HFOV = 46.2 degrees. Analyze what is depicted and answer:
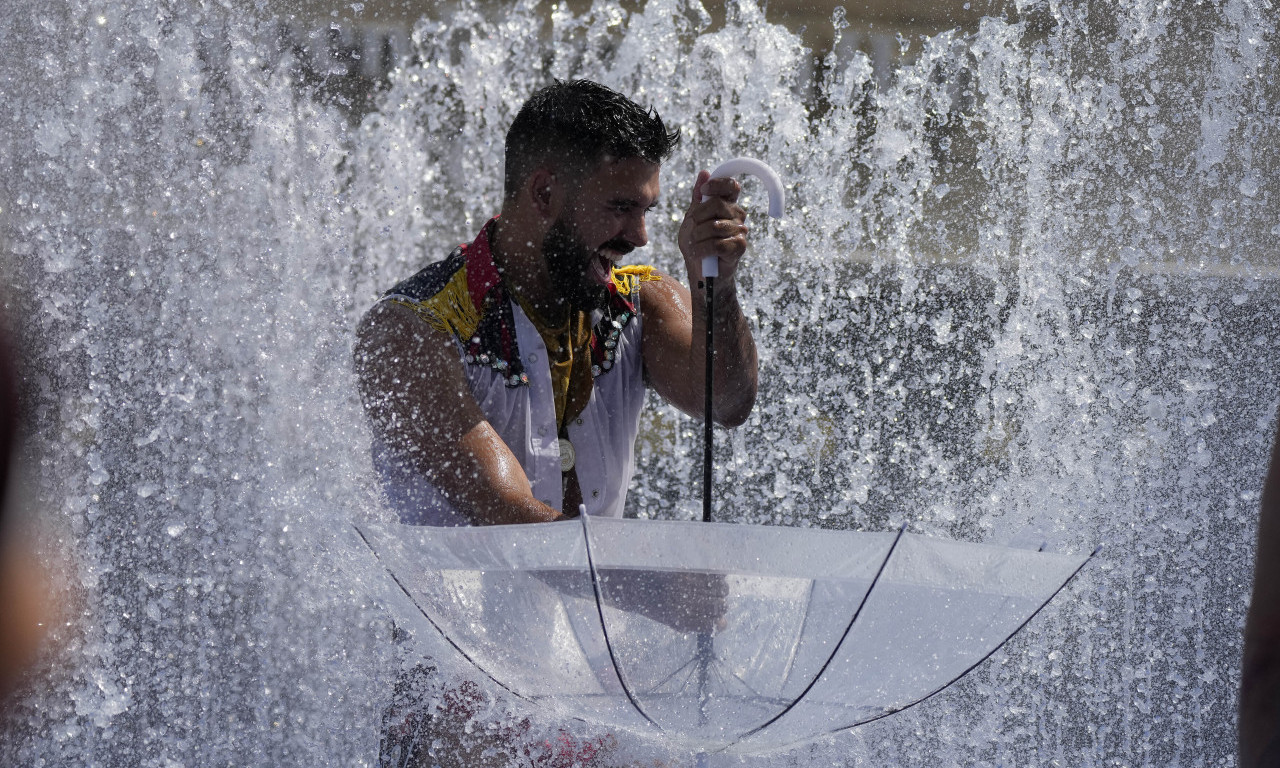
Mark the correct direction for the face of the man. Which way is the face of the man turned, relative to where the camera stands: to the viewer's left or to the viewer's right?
to the viewer's right

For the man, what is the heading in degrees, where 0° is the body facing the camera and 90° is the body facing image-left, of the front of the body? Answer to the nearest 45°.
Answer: approximately 315°
